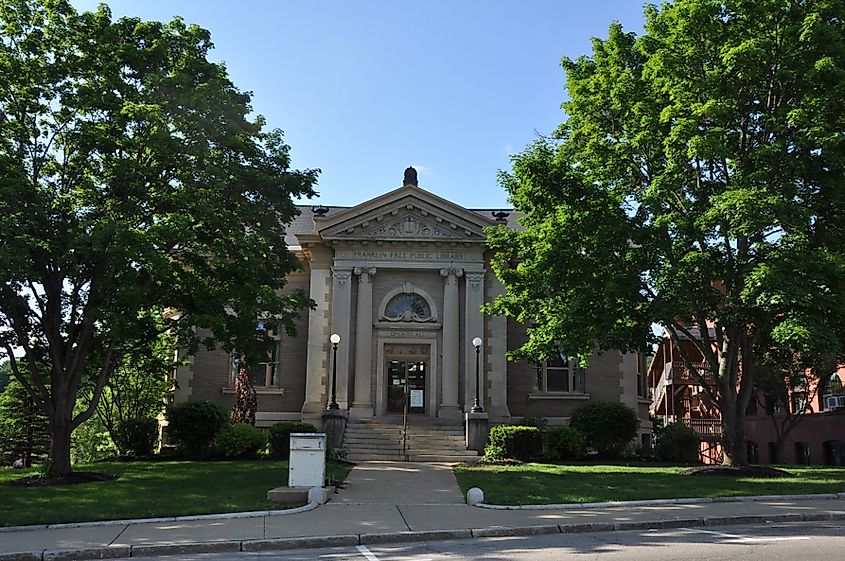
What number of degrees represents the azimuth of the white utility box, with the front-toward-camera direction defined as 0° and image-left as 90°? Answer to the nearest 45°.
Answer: approximately 0°

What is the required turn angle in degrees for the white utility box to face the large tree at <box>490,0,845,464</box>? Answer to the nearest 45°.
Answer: approximately 90° to its left

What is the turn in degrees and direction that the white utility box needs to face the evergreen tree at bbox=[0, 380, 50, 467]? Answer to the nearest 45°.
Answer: approximately 135° to its right

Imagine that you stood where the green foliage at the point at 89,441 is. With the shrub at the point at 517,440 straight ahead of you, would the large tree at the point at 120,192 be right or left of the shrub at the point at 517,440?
right

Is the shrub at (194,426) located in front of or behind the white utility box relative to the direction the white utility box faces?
behind

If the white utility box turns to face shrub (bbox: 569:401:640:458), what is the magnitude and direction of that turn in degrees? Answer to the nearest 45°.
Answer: approximately 135° to its left

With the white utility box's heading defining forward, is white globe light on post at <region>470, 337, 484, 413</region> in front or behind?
behind

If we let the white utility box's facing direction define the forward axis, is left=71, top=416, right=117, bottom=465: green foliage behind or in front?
behind

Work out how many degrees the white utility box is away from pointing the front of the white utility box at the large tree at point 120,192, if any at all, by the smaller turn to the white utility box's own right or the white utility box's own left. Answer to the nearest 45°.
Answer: approximately 135° to the white utility box's own right

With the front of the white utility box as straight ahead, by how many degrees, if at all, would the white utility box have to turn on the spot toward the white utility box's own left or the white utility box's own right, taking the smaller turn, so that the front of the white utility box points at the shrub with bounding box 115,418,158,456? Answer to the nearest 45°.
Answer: approximately 135° to the white utility box's own right

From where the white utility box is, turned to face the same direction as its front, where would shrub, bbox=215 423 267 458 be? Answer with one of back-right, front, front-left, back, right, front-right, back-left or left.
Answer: back

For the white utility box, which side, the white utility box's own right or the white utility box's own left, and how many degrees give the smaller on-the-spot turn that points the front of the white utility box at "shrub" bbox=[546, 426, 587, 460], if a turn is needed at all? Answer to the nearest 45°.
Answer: approximately 135° to the white utility box's own left

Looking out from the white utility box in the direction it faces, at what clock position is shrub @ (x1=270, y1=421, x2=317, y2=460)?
The shrub is roughly at 6 o'clock from the white utility box.
